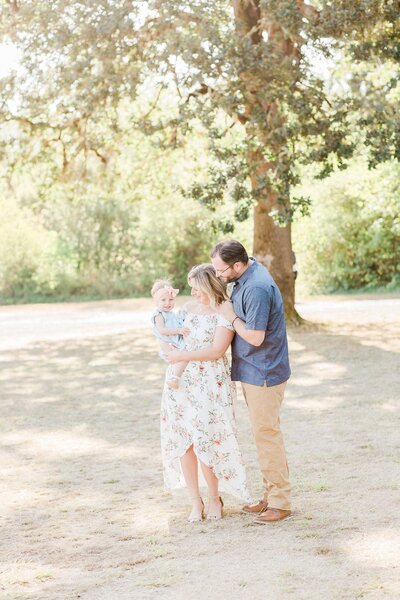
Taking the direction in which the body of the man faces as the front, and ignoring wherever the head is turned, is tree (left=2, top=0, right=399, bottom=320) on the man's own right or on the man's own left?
on the man's own right

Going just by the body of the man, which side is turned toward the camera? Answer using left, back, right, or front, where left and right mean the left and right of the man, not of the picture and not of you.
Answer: left

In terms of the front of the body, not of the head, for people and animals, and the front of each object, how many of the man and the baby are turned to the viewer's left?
1

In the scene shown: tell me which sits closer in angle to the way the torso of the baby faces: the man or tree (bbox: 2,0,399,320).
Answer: the man

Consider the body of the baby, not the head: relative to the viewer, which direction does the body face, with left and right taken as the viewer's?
facing the viewer and to the right of the viewer

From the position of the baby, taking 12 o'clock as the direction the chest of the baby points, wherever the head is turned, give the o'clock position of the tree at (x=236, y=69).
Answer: The tree is roughly at 8 o'clock from the baby.

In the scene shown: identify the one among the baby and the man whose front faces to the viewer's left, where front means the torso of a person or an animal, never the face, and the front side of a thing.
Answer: the man

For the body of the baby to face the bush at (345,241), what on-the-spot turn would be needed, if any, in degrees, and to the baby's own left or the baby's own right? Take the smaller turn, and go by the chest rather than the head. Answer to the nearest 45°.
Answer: approximately 135° to the baby's own left

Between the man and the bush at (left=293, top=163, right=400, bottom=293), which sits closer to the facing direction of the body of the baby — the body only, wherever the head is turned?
the man
